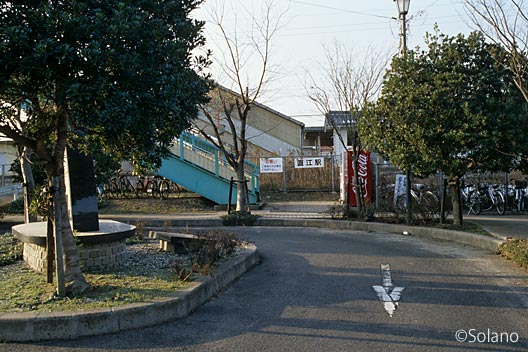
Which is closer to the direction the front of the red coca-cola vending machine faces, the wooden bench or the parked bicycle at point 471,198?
the wooden bench

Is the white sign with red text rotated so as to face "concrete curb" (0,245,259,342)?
yes

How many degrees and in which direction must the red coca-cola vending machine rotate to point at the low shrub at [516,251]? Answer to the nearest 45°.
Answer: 0° — it already faces it

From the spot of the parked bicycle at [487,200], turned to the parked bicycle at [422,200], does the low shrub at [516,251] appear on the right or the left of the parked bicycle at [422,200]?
left

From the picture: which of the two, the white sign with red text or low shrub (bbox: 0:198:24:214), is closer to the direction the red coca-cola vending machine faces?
the low shrub

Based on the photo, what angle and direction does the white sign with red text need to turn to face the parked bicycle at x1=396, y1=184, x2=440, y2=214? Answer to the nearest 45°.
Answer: approximately 45° to its left
